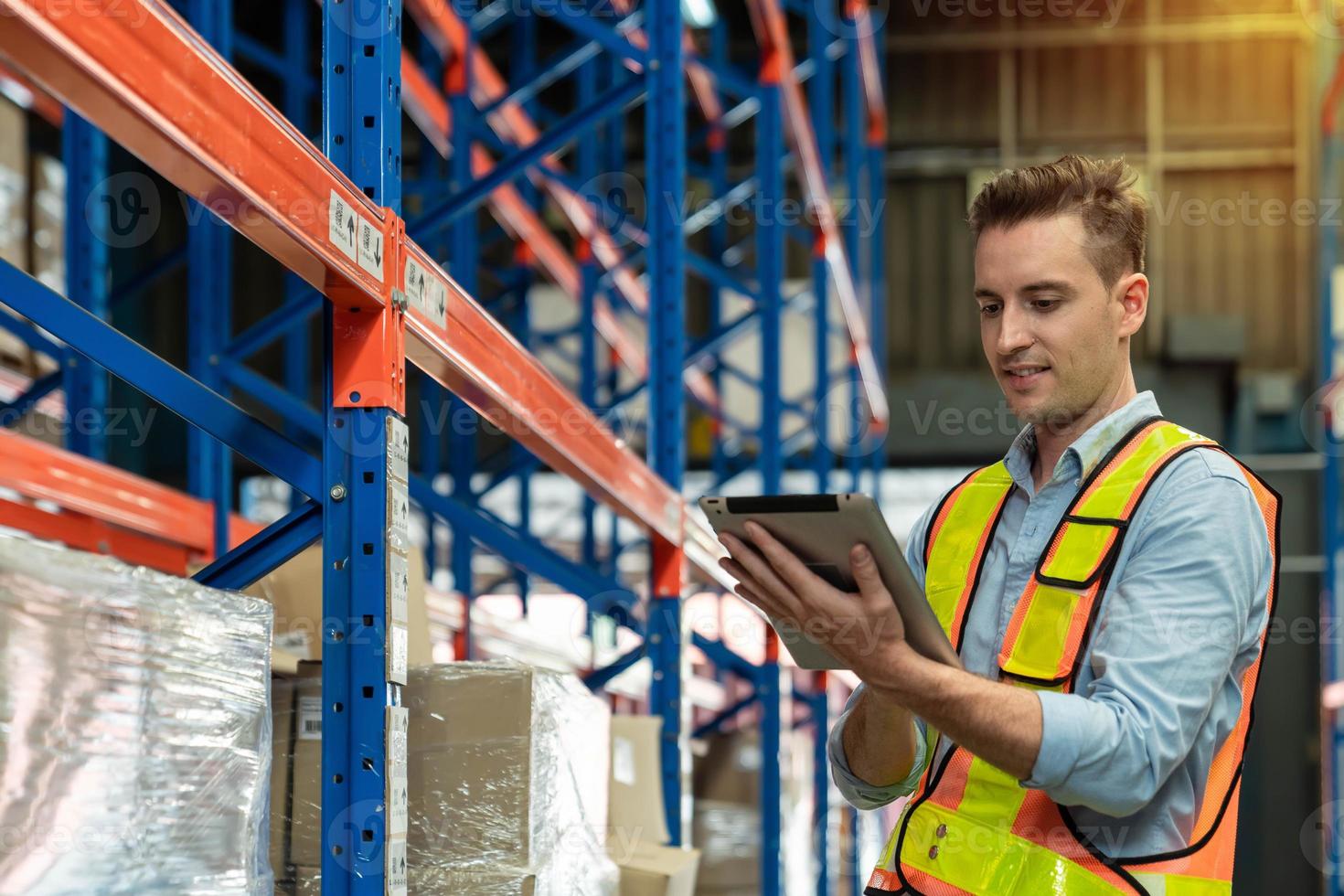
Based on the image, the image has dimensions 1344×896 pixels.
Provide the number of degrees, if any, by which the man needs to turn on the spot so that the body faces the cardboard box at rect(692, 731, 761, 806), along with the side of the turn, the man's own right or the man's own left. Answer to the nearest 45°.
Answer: approximately 135° to the man's own right

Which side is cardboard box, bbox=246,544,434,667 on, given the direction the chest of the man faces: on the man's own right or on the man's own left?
on the man's own right

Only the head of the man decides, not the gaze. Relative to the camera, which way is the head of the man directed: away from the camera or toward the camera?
toward the camera

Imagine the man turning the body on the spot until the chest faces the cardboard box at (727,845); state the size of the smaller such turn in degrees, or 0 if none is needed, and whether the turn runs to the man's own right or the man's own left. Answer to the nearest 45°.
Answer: approximately 135° to the man's own right

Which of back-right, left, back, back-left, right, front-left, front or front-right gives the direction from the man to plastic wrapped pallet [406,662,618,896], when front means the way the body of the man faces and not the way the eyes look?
right

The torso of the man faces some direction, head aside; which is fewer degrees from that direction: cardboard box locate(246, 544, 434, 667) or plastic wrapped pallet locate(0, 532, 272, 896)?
the plastic wrapped pallet

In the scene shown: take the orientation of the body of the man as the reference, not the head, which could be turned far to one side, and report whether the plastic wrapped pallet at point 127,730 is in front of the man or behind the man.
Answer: in front

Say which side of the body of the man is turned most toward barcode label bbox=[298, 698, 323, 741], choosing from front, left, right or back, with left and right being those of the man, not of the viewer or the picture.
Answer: right

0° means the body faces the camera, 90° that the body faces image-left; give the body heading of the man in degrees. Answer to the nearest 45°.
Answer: approximately 45°
